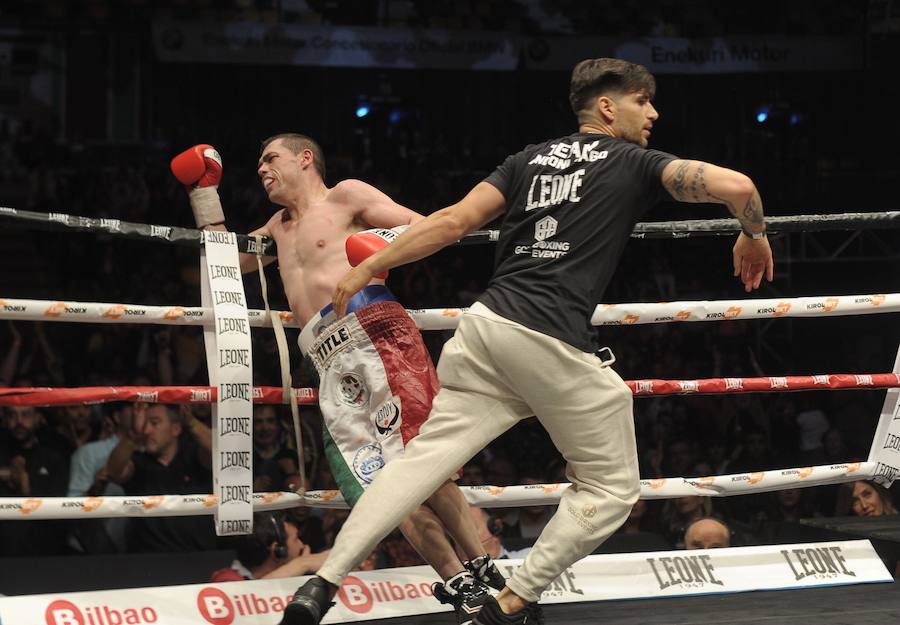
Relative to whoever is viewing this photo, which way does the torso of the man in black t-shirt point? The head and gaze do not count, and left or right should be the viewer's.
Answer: facing away from the viewer and to the right of the viewer

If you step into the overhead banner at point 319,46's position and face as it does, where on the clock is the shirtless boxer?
The shirtless boxer is roughly at 12 o'clock from the overhead banner.

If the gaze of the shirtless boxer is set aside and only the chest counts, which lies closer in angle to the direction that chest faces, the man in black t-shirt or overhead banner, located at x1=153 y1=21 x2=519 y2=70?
the man in black t-shirt

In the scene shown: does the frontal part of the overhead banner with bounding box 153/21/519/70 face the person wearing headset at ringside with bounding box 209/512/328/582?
yes

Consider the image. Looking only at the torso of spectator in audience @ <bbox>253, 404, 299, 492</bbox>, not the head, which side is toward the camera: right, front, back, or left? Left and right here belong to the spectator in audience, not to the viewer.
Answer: front

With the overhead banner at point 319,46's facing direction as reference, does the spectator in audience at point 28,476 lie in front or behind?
in front

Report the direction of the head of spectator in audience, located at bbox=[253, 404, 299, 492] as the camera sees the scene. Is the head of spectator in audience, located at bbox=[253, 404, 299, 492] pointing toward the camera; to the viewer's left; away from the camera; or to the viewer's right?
toward the camera

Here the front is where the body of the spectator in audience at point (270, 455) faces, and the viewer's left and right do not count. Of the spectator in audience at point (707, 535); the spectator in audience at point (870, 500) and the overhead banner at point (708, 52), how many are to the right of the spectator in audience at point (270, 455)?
0

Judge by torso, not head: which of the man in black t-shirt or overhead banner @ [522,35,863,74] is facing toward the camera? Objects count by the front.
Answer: the overhead banner

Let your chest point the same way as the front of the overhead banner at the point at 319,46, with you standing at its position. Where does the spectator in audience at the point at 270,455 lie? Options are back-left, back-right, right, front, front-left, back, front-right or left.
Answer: front

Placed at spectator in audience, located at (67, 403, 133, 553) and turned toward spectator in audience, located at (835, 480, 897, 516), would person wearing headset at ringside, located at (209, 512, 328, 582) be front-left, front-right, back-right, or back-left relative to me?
front-right

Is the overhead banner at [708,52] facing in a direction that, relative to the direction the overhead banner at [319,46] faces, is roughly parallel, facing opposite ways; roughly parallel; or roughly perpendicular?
roughly parallel

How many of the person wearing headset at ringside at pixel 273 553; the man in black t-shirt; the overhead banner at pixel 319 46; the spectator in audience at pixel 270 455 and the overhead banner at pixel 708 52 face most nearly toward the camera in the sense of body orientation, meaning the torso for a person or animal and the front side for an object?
3

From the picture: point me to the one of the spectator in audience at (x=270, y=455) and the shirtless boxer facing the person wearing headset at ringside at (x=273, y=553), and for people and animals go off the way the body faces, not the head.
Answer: the spectator in audience at (x=270, y=455)

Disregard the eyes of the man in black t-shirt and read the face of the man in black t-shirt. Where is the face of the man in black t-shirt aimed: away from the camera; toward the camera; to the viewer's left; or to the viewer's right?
to the viewer's right

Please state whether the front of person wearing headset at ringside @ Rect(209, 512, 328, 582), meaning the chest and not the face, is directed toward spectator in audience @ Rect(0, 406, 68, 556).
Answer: no
